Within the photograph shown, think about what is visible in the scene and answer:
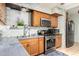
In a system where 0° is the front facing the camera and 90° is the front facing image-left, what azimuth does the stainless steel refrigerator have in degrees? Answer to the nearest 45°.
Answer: approximately 315°

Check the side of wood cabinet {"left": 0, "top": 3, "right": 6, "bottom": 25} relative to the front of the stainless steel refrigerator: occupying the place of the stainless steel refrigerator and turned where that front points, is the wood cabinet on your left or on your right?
on your right
